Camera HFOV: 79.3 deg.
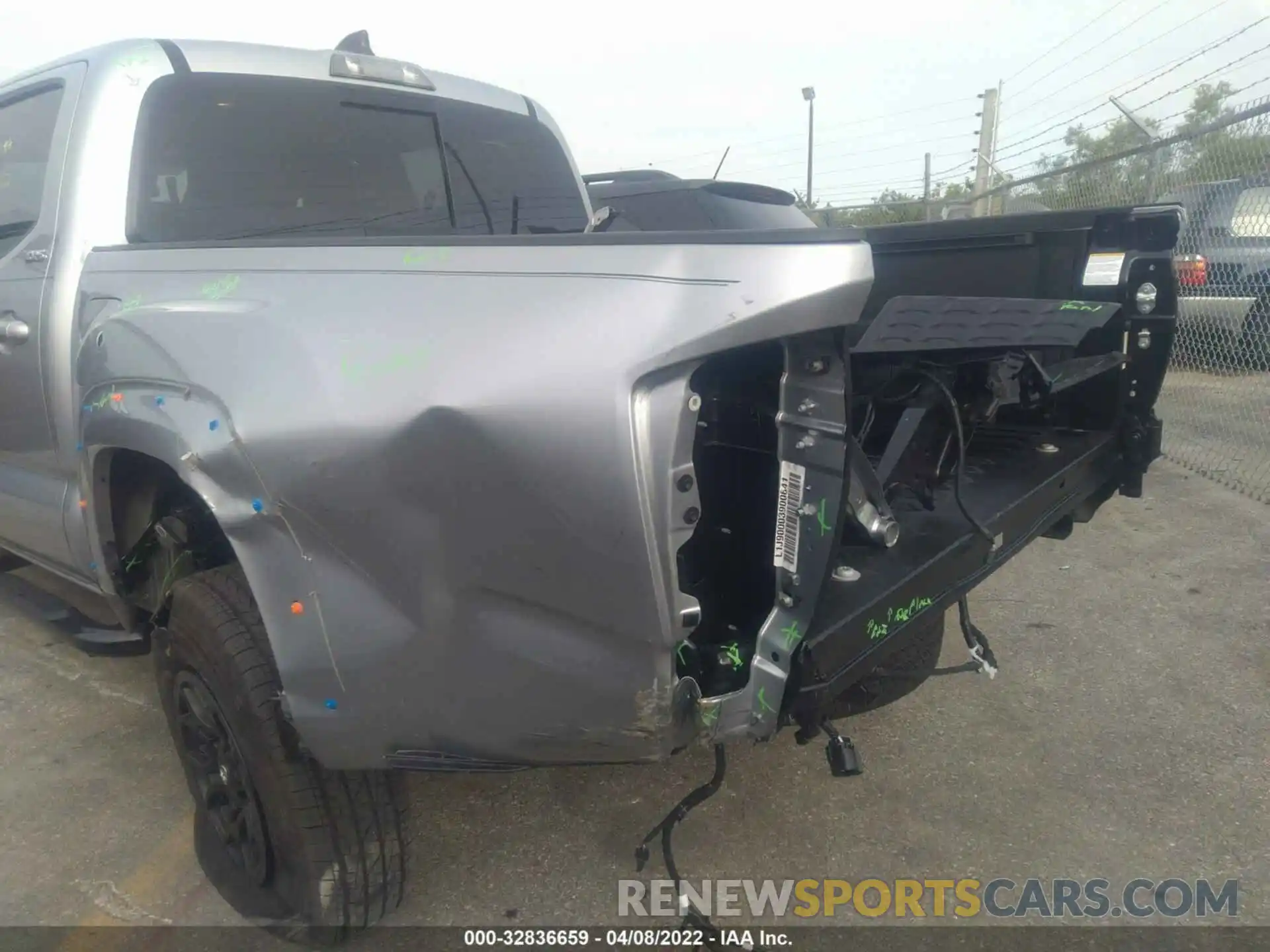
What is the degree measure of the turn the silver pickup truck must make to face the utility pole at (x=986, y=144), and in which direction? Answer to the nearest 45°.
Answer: approximately 90° to its right

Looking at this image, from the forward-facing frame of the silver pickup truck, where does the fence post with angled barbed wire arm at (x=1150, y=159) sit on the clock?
The fence post with angled barbed wire arm is roughly at 3 o'clock from the silver pickup truck.

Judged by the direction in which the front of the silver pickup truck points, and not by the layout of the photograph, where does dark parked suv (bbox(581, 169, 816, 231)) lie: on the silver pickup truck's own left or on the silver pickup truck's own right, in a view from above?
on the silver pickup truck's own right

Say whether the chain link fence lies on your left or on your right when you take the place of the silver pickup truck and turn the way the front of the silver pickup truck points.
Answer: on your right

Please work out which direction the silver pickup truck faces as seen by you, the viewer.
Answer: facing away from the viewer and to the left of the viewer

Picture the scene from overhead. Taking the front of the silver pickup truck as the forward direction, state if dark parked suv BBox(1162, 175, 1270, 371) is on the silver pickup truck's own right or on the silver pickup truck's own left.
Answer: on the silver pickup truck's own right

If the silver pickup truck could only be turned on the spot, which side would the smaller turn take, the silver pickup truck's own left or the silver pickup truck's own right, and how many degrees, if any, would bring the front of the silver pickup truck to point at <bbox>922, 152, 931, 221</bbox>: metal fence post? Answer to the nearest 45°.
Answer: approximately 90° to the silver pickup truck's own right
